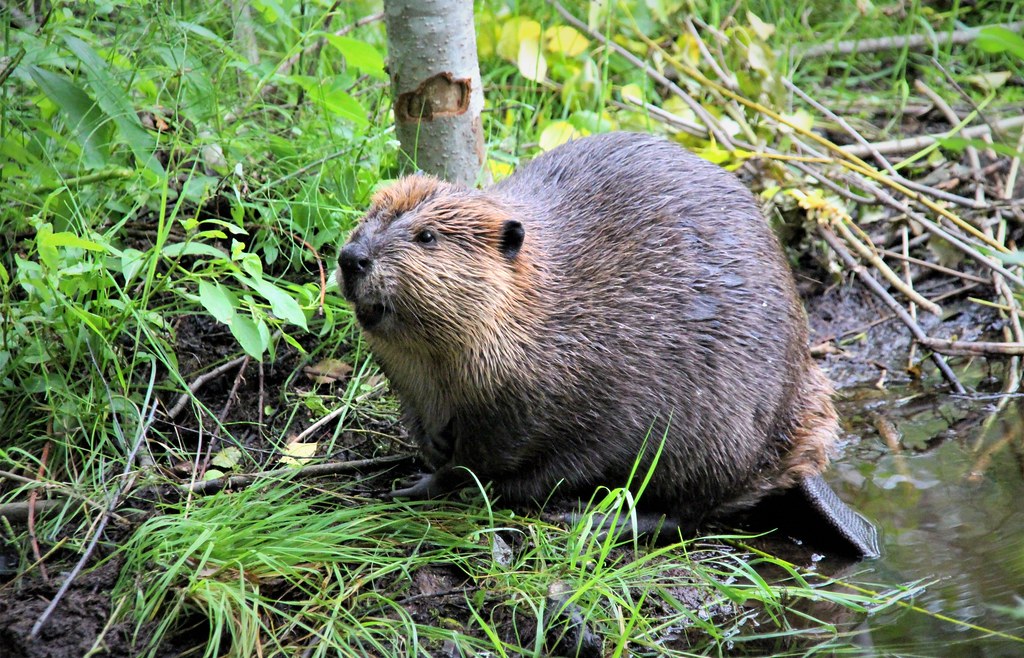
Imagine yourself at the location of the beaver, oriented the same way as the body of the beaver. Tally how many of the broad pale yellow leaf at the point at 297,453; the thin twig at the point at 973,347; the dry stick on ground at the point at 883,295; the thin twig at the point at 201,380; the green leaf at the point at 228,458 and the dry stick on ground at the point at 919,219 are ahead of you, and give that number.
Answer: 3

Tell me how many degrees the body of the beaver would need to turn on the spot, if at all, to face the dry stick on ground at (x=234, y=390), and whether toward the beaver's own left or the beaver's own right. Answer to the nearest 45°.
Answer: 0° — it already faces it

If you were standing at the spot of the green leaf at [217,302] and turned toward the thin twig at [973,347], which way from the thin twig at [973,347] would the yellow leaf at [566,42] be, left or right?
left

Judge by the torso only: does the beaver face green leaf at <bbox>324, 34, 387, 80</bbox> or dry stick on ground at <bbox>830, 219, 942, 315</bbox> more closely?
the green leaf

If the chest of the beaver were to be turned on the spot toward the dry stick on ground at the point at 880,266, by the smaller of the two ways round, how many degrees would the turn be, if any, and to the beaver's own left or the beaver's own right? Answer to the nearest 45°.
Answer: approximately 135° to the beaver's own right

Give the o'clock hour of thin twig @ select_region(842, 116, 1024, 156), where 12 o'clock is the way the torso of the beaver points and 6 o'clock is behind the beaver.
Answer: The thin twig is roughly at 4 o'clock from the beaver.

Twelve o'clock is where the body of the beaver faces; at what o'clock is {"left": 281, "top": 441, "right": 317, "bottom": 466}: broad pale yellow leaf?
The broad pale yellow leaf is roughly at 12 o'clock from the beaver.

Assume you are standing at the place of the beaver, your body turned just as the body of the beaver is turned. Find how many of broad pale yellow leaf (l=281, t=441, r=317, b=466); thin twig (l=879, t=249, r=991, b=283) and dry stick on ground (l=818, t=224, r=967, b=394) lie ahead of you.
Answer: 1

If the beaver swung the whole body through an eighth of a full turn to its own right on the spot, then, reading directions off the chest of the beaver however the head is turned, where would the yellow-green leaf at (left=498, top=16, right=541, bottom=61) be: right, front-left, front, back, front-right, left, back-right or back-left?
front-right

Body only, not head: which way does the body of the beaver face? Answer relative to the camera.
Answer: to the viewer's left

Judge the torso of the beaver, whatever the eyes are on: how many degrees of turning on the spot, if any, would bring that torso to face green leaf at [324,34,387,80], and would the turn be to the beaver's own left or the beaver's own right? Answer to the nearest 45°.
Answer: approximately 45° to the beaver's own right

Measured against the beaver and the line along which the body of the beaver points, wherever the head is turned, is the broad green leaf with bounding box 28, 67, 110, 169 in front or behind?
in front

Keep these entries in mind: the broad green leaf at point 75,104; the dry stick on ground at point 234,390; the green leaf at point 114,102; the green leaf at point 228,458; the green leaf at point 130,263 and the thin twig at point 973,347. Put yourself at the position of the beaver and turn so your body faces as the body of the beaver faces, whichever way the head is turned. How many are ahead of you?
5

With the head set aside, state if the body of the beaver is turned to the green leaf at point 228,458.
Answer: yes
